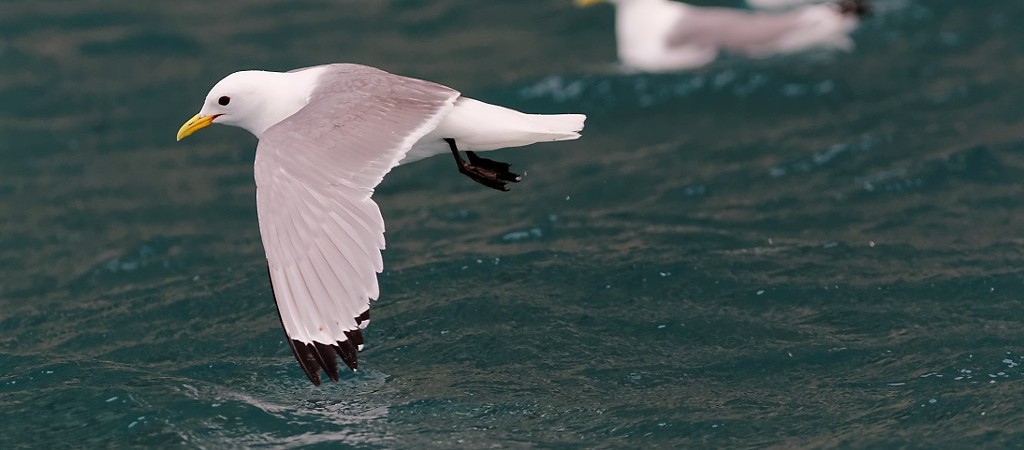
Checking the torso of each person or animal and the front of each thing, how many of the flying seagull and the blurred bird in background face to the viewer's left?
2

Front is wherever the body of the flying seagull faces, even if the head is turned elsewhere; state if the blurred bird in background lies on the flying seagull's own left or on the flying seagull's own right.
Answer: on the flying seagull's own right

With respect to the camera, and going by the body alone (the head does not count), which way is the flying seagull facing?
to the viewer's left

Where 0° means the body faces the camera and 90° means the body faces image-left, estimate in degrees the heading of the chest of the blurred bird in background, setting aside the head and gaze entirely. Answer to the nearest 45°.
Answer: approximately 90°

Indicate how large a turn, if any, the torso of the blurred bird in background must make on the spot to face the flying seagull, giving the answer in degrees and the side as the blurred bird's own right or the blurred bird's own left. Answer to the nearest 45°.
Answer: approximately 90° to the blurred bird's own left
